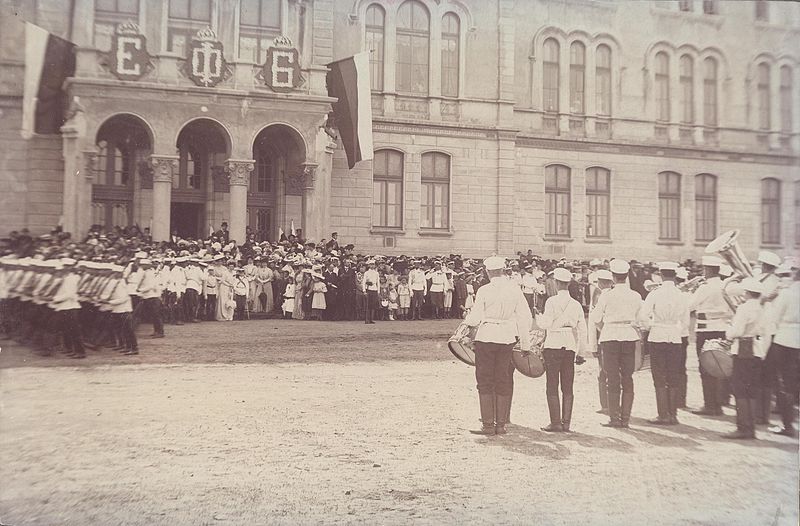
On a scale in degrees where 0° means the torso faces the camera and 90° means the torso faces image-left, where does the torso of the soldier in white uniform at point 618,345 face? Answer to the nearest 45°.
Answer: approximately 180°

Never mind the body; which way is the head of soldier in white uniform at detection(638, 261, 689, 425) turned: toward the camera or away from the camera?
away from the camera

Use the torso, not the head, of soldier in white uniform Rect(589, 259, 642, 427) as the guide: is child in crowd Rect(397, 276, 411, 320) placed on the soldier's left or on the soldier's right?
on the soldier's left

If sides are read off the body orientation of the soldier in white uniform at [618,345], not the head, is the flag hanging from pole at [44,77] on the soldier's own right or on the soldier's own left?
on the soldier's own left

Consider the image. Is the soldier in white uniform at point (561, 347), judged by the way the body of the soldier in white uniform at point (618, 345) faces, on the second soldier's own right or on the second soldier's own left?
on the second soldier's own left

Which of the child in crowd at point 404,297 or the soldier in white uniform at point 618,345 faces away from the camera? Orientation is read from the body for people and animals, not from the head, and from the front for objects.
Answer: the soldier in white uniform
